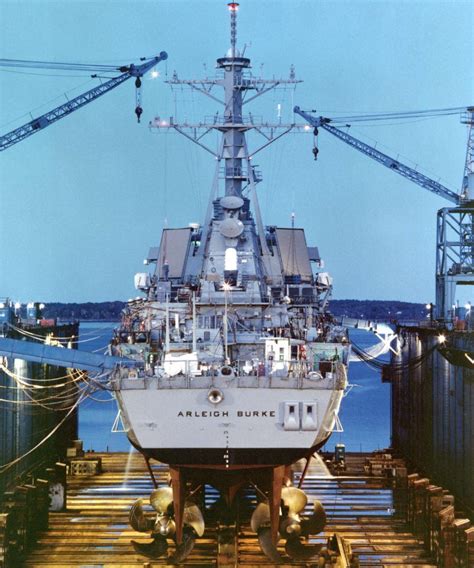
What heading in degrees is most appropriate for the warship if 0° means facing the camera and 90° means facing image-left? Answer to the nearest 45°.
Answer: approximately 180°
